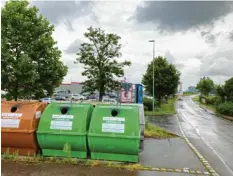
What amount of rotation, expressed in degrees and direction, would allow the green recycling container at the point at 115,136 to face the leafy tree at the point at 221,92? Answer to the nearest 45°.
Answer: approximately 135° to its left

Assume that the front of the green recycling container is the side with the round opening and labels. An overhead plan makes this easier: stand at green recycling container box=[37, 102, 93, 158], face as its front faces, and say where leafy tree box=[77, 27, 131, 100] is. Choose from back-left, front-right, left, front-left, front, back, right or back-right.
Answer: back

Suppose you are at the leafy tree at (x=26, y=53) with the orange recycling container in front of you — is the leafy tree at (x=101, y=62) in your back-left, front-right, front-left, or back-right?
back-left

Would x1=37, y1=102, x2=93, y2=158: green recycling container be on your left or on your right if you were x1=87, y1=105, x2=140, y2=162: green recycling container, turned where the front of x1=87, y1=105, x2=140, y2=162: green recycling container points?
on your right

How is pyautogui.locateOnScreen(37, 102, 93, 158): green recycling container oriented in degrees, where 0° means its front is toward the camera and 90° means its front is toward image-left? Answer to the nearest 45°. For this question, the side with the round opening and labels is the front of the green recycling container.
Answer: approximately 0°

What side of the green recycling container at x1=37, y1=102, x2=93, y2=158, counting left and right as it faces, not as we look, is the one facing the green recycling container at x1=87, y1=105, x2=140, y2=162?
left

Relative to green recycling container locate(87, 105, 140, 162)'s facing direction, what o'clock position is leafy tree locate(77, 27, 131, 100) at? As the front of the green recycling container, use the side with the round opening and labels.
The leafy tree is roughly at 6 o'clock from the green recycling container.

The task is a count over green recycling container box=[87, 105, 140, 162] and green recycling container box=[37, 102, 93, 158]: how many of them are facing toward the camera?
2

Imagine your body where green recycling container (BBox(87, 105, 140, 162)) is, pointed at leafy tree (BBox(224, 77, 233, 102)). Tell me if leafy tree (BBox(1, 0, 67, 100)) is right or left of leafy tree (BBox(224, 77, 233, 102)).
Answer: left

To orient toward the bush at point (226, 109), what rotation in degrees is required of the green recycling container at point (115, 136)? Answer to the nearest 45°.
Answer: approximately 135° to its left

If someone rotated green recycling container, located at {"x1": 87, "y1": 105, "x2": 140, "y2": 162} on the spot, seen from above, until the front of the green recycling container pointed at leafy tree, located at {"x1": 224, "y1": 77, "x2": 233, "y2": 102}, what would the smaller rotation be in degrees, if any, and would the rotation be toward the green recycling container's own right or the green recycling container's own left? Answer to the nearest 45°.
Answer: approximately 135° to the green recycling container's own left

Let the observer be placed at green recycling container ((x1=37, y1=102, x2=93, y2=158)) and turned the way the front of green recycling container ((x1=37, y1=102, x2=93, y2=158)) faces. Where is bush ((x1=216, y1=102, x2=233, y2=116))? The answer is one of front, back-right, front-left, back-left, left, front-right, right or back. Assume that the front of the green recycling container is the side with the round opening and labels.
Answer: back-left

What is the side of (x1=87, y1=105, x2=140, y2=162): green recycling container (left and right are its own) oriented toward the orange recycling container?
right

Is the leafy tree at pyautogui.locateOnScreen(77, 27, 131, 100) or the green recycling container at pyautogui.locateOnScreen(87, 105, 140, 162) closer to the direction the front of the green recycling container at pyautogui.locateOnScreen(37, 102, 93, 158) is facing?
the green recycling container

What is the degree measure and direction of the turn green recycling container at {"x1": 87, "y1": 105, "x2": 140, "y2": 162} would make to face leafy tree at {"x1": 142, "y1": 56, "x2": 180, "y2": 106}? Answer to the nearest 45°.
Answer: approximately 180°
